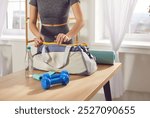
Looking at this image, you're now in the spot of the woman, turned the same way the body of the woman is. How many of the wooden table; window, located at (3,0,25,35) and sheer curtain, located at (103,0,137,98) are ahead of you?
1

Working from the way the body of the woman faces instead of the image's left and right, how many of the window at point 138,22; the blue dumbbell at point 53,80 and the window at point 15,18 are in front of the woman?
1

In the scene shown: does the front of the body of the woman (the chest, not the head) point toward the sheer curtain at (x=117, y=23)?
no

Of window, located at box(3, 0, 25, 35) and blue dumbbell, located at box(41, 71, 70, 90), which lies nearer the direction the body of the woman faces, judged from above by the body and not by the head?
the blue dumbbell

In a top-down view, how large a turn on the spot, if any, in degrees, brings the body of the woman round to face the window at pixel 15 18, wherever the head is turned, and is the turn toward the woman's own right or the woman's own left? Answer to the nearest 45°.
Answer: approximately 180°

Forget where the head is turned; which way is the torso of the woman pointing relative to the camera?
toward the camera

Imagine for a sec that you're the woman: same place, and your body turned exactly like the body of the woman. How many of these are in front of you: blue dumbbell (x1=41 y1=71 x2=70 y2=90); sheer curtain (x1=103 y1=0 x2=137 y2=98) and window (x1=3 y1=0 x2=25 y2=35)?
1

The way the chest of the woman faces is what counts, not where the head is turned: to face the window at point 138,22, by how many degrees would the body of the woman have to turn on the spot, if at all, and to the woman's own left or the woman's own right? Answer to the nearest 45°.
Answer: approximately 135° to the woman's own left

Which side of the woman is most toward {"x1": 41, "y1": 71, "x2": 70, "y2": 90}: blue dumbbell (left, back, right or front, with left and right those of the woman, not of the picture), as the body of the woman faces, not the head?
front

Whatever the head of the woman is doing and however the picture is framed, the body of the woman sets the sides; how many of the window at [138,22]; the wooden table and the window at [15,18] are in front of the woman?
1
